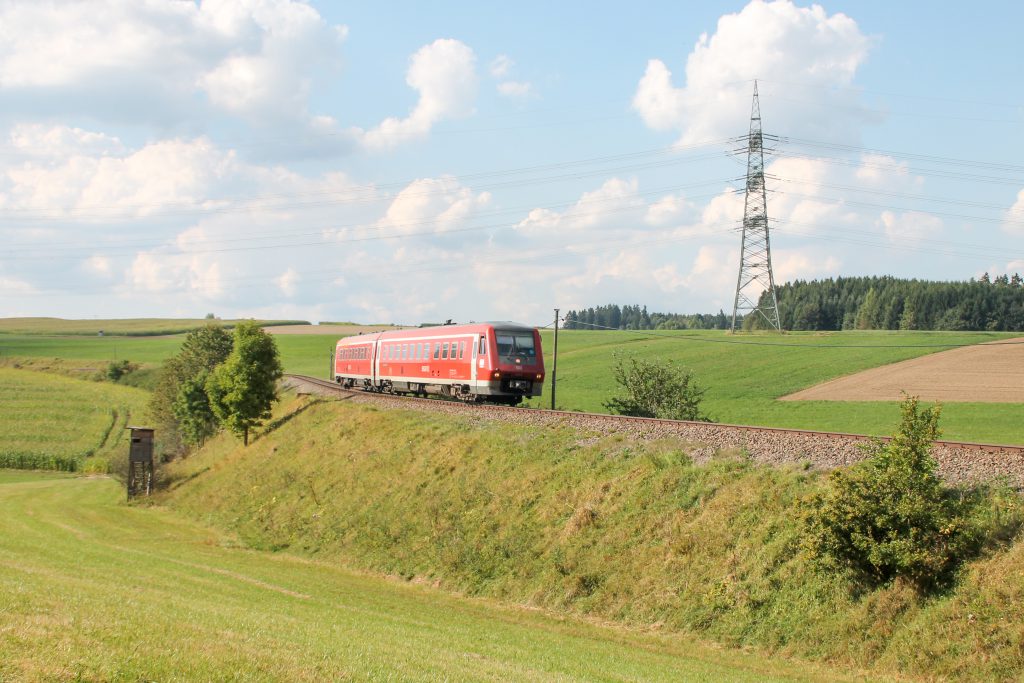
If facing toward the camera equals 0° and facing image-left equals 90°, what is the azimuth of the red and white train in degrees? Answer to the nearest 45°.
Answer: approximately 315°

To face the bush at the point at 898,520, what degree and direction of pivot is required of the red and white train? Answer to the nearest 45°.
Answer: approximately 45° to its right

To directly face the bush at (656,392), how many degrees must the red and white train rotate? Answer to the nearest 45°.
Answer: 0° — it already faces it
